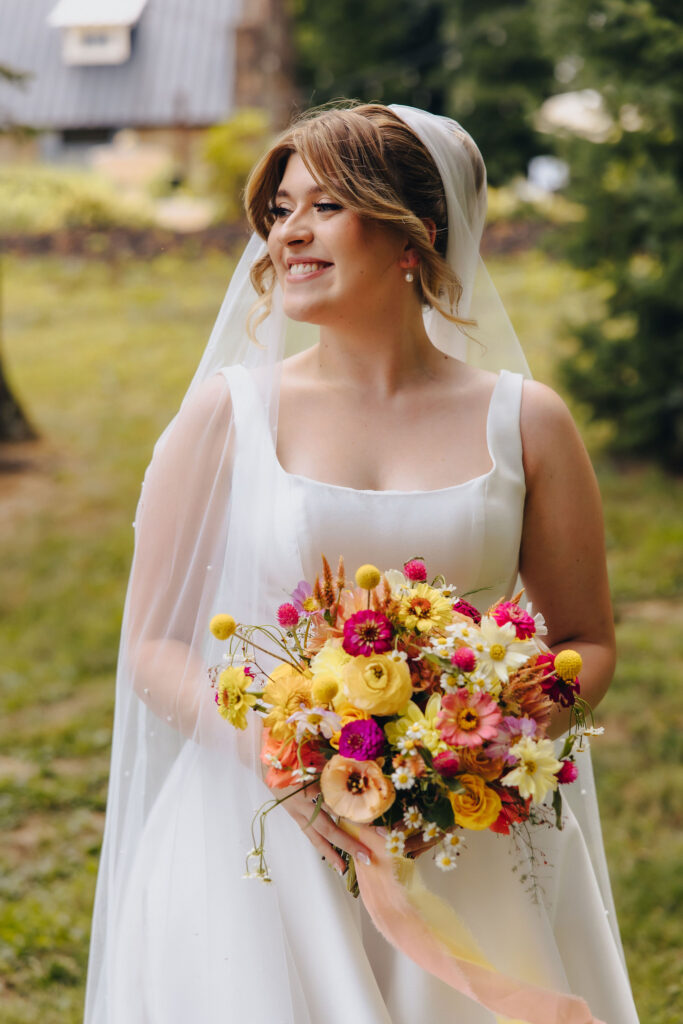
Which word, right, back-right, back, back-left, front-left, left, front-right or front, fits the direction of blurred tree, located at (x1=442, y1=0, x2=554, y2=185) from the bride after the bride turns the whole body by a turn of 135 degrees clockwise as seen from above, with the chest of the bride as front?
front-right

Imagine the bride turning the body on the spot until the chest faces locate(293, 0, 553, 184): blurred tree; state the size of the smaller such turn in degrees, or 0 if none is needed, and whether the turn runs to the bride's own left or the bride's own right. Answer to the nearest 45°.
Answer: approximately 180°

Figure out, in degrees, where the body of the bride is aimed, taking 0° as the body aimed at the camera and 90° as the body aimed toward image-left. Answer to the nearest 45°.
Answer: approximately 0°

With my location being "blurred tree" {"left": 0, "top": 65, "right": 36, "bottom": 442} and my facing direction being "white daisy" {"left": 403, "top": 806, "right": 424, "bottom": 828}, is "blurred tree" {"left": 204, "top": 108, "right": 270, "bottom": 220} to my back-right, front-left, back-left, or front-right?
back-left

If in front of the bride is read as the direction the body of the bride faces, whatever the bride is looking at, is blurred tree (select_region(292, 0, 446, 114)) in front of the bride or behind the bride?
behind

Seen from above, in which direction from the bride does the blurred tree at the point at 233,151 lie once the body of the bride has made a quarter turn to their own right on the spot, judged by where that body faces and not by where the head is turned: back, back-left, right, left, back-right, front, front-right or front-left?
right
